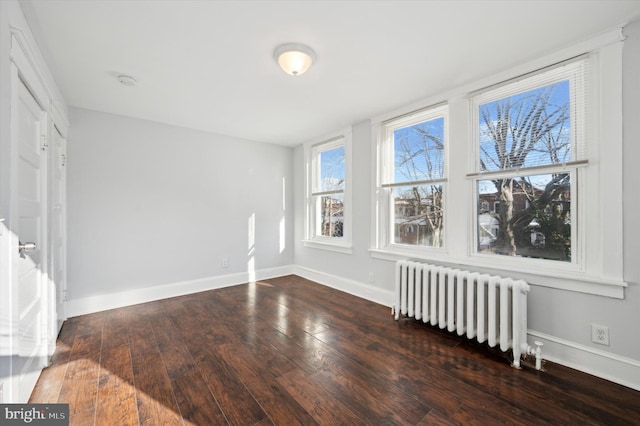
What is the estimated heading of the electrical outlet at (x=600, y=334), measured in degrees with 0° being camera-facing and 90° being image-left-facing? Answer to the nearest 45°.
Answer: approximately 45°

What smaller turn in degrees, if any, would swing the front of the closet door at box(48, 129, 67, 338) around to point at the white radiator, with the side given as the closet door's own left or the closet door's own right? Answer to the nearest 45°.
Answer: approximately 45° to the closet door's own right

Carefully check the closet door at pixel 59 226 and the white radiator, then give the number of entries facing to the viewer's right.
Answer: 1

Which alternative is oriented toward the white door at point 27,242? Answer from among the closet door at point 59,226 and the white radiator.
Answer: the white radiator

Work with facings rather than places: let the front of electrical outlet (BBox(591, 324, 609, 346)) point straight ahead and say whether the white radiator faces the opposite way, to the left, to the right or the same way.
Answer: the same way

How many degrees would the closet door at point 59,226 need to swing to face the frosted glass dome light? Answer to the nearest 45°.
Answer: approximately 45° to its right

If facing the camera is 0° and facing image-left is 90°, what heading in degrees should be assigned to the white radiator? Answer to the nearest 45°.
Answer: approximately 45°

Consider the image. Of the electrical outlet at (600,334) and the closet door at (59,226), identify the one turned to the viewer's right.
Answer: the closet door

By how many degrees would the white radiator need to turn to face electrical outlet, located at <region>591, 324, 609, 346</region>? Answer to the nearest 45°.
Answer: approximately 135° to its left

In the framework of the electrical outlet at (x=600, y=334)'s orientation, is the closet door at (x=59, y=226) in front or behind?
in front

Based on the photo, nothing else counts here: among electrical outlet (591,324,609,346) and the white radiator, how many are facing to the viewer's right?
0

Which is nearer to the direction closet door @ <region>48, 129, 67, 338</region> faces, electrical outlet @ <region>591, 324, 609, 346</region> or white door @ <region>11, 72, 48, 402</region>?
the electrical outlet

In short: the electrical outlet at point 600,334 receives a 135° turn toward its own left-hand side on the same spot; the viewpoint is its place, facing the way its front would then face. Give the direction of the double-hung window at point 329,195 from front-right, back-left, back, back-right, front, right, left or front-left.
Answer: back

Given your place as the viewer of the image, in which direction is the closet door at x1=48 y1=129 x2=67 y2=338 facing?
facing to the right of the viewer

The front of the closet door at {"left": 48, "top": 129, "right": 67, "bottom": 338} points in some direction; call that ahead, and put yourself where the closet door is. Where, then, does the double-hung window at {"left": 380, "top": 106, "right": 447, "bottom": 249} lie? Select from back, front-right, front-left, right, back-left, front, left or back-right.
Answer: front-right
